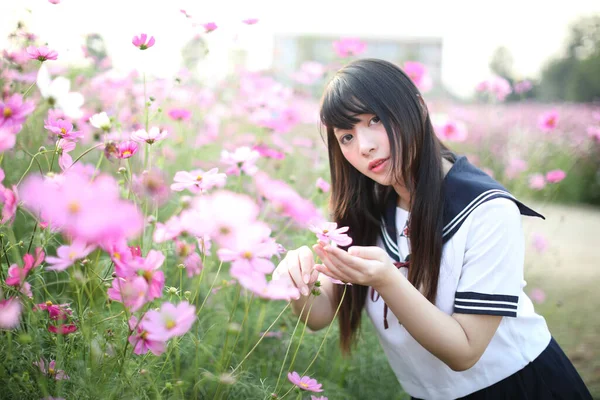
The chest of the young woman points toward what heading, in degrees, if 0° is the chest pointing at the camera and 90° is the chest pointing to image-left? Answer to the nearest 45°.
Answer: approximately 45°

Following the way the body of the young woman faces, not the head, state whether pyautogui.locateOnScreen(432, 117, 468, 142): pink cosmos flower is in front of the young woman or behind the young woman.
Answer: behind

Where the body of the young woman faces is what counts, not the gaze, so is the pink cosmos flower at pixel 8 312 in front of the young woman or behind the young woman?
in front
